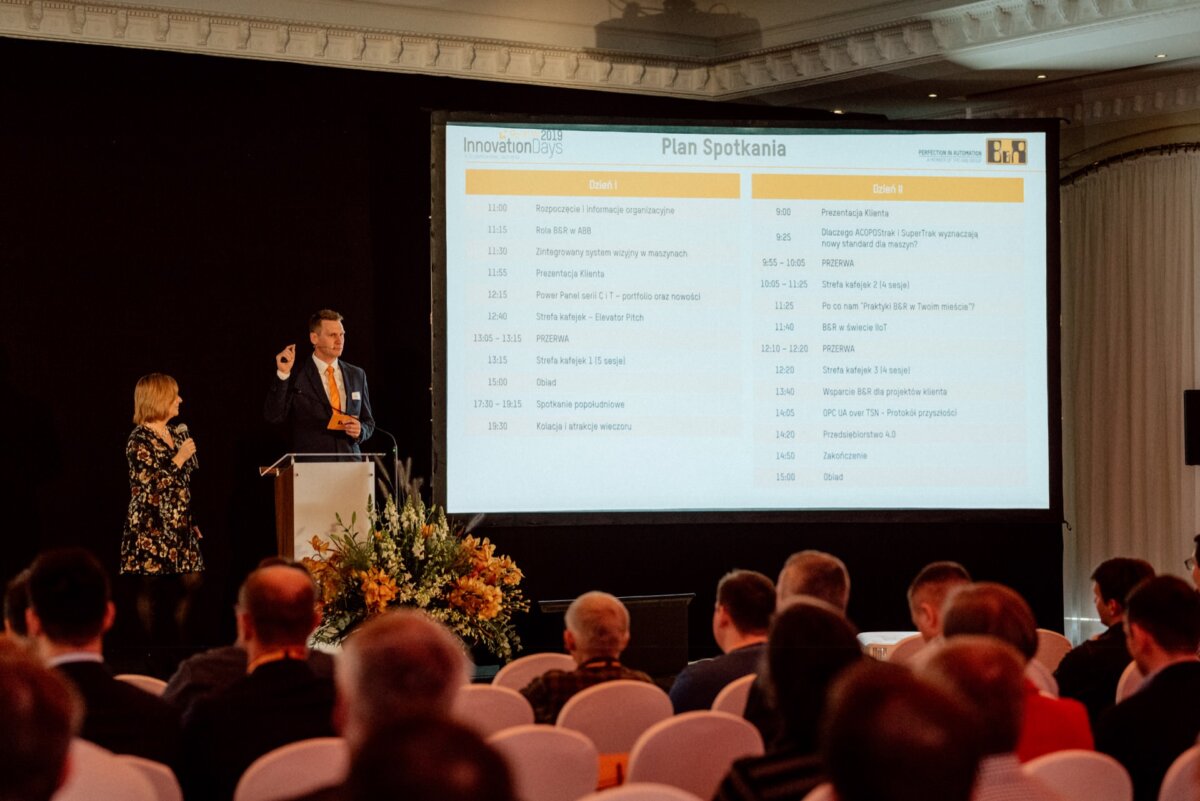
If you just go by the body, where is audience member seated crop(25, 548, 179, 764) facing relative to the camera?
away from the camera

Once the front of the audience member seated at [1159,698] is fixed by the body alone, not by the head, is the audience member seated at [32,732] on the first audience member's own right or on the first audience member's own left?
on the first audience member's own left

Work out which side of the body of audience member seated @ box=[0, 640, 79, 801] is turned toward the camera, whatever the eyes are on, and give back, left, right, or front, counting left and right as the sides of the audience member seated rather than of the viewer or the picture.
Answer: back

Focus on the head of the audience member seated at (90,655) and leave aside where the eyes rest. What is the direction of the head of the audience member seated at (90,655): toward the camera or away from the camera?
away from the camera

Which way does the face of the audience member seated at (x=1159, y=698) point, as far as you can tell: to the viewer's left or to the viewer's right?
to the viewer's left

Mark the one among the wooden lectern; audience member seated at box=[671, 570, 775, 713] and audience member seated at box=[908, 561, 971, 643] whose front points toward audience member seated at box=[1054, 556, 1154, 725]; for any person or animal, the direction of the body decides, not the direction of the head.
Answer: the wooden lectern

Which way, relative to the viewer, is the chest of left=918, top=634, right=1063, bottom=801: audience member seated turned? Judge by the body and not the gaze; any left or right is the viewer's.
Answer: facing away from the viewer and to the left of the viewer

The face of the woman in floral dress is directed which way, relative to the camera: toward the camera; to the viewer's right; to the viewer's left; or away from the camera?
to the viewer's right

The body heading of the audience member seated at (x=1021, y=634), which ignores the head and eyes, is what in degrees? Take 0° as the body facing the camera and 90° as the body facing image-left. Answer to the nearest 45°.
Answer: approximately 135°

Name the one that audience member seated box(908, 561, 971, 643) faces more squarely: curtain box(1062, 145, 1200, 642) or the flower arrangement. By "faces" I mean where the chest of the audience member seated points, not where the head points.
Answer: the flower arrangement

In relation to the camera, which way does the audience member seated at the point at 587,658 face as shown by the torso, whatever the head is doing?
away from the camera

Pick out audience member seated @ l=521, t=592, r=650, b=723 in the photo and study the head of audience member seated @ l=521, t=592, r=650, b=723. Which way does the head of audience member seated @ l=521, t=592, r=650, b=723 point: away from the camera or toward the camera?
away from the camera
